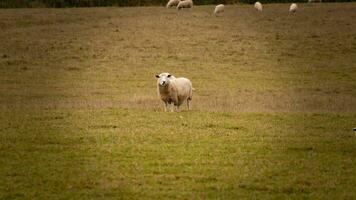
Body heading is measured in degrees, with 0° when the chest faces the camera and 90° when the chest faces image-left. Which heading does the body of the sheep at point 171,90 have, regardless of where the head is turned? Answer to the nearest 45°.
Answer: approximately 45°
